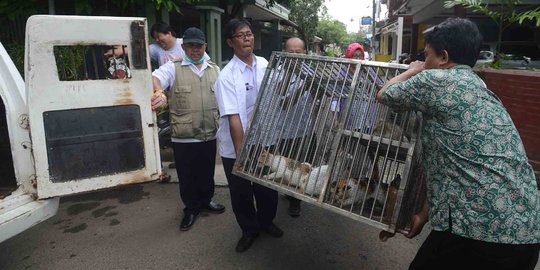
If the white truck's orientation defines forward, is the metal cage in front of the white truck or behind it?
behind

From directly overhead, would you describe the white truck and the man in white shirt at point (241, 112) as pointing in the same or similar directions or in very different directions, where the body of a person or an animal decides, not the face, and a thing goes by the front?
very different directions

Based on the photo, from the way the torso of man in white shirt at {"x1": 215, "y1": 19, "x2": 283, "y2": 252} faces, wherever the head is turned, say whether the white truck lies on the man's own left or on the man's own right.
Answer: on the man's own right

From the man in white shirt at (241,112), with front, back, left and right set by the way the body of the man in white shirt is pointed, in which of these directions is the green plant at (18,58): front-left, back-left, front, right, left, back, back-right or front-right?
back

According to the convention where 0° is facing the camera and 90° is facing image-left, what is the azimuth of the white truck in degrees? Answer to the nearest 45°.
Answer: approximately 135°
